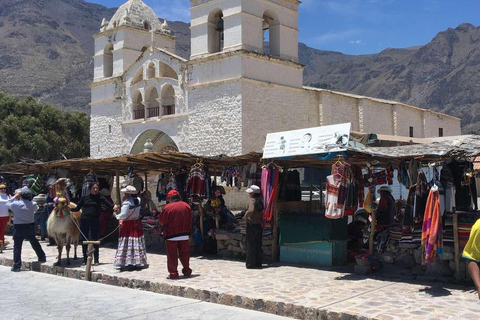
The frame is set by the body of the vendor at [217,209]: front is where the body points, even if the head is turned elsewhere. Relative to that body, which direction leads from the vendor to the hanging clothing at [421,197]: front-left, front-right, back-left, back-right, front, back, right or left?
left

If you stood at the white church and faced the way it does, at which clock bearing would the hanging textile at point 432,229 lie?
The hanging textile is roughly at 10 o'clock from the white church.

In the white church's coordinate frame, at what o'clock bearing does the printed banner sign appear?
The printed banner sign is roughly at 10 o'clock from the white church.

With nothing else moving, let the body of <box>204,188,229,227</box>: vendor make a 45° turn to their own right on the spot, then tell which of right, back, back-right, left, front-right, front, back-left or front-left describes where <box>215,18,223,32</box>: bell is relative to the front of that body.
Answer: right

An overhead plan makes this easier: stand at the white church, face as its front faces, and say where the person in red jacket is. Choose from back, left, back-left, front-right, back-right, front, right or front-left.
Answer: front-left

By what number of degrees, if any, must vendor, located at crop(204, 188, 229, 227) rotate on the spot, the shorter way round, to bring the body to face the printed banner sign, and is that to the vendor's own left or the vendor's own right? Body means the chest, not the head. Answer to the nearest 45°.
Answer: approximately 90° to the vendor's own left

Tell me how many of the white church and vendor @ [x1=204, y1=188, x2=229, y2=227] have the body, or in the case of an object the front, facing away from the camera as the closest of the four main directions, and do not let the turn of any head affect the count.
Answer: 0

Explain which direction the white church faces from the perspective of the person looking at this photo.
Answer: facing the viewer and to the left of the viewer

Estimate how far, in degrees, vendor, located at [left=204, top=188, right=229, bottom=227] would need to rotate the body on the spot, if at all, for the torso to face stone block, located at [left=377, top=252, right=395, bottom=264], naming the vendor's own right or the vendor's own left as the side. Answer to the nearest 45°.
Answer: approximately 90° to the vendor's own left

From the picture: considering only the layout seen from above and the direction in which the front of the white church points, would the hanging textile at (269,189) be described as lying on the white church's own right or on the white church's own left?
on the white church's own left

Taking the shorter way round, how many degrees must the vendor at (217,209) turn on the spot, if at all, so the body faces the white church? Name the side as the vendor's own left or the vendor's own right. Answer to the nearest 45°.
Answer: approximately 135° to the vendor's own right

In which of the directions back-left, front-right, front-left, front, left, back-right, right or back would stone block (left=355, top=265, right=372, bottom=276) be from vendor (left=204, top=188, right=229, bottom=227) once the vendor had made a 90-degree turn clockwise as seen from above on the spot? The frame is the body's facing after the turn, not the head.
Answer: back

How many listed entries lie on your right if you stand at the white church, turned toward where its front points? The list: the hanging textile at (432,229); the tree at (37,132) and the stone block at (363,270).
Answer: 1

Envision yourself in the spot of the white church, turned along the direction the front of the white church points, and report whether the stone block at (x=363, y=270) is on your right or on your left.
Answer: on your left

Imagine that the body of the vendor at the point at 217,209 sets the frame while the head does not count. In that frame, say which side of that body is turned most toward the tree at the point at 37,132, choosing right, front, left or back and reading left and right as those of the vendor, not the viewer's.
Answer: right

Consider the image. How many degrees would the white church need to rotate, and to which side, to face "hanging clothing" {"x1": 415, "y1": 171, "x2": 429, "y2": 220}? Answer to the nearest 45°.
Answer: approximately 45° to its left

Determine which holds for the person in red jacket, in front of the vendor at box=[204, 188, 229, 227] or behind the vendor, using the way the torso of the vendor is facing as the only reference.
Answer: in front
